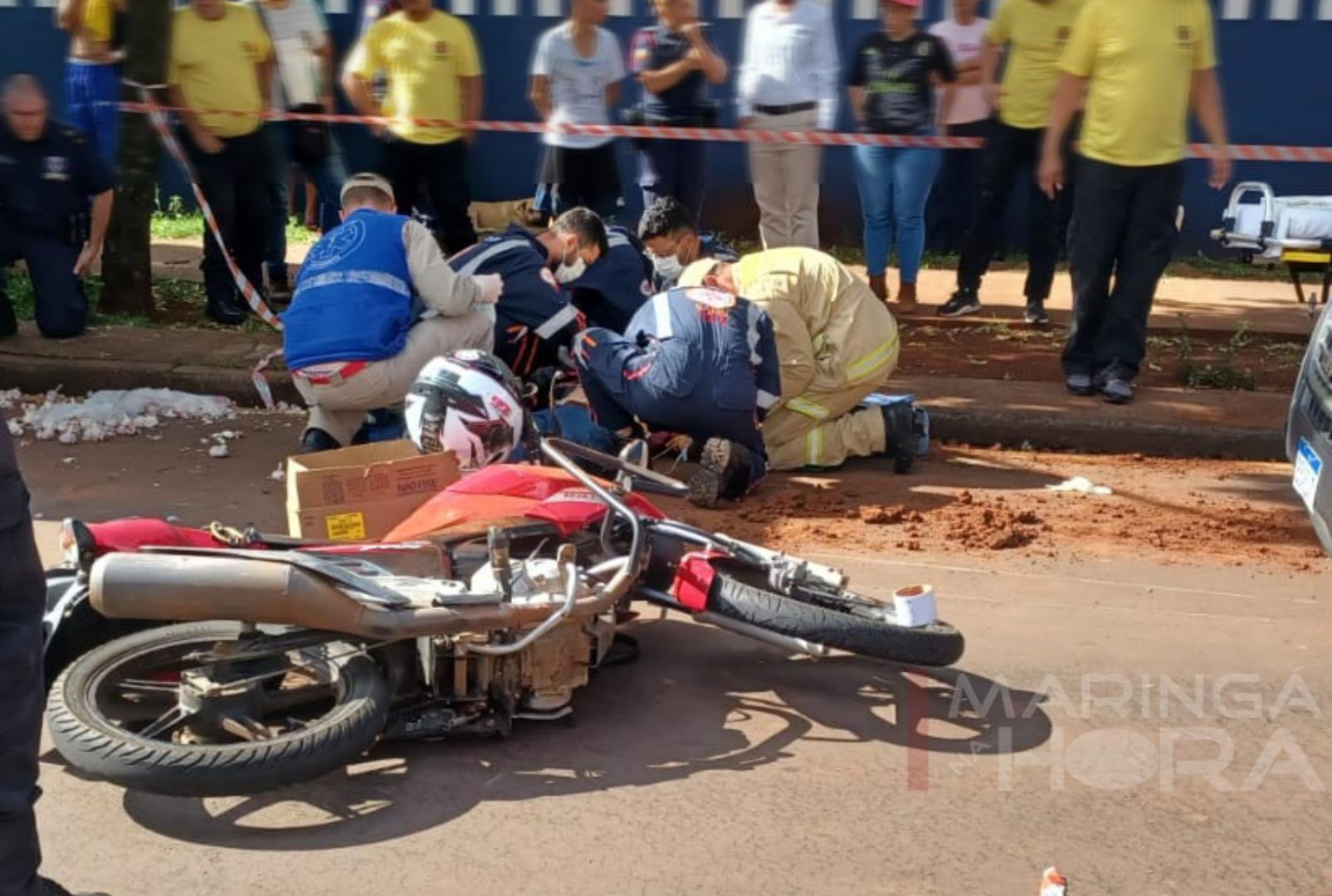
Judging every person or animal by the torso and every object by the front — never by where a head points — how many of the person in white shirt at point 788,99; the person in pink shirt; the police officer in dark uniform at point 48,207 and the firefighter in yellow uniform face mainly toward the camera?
3

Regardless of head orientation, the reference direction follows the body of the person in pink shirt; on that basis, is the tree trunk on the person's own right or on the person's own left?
on the person's own right

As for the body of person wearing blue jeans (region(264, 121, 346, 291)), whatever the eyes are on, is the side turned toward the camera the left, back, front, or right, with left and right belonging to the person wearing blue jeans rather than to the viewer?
front

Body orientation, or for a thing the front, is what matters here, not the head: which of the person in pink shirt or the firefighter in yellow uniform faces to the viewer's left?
the firefighter in yellow uniform

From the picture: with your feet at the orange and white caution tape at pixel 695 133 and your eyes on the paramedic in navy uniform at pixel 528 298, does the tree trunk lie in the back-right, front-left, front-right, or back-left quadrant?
front-right

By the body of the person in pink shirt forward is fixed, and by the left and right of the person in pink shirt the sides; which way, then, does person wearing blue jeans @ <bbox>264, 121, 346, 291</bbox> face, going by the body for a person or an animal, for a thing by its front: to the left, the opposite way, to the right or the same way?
the same way

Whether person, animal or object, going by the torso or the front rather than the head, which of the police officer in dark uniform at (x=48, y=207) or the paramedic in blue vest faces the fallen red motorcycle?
the police officer in dark uniform

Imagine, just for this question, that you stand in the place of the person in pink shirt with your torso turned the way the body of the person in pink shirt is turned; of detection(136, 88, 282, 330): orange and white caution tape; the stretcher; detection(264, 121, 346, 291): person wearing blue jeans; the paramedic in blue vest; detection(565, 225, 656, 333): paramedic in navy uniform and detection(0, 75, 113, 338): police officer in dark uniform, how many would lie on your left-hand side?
1

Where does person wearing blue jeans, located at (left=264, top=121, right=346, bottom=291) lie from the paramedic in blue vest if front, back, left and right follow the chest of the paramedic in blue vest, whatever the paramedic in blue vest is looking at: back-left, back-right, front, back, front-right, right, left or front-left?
front-left

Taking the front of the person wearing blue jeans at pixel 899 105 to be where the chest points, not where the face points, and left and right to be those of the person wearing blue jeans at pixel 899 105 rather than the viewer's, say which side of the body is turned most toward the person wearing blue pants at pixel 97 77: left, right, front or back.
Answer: right

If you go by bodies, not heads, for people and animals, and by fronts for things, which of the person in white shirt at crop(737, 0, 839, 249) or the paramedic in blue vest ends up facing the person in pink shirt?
the paramedic in blue vest

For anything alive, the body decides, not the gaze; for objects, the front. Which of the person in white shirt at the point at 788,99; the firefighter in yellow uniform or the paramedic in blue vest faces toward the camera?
the person in white shirt

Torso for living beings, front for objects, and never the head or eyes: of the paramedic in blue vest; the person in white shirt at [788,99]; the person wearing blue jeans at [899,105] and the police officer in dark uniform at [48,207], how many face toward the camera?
3

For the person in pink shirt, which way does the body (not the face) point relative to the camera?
toward the camera

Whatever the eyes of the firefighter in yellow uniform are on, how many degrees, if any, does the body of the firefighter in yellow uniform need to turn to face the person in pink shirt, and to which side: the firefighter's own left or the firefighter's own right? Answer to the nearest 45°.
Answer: approximately 90° to the firefighter's own right

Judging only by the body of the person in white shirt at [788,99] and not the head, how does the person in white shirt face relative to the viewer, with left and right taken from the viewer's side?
facing the viewer

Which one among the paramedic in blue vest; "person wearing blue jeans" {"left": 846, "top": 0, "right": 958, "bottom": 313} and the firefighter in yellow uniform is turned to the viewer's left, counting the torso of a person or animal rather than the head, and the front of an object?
the firefighter in yellow uniform

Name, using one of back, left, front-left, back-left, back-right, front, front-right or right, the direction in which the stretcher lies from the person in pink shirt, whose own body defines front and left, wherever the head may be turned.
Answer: left

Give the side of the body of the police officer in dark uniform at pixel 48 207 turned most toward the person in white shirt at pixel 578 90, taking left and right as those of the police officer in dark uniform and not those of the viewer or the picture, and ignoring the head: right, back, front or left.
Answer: left

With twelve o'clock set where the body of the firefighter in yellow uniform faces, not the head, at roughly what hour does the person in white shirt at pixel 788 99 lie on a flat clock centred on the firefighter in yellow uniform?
The person in white shirt is roughly at 3 o'clock from the firefighter in yellow uniform.

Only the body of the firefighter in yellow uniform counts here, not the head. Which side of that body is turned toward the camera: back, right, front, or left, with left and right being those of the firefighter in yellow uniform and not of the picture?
left

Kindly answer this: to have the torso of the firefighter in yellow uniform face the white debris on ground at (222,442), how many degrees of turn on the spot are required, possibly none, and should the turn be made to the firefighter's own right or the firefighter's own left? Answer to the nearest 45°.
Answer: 0° — they already face it

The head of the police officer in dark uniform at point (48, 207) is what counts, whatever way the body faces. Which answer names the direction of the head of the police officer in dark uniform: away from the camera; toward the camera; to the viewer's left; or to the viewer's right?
toward the camera

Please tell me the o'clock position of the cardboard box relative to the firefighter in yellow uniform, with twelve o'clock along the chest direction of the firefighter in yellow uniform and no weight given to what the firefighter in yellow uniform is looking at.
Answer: The cardboard box is roughly at 10 o'clock from the firefighter in yellow uniform.

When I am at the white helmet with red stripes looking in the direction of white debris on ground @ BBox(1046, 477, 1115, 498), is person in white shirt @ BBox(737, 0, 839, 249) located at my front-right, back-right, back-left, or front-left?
front-left
